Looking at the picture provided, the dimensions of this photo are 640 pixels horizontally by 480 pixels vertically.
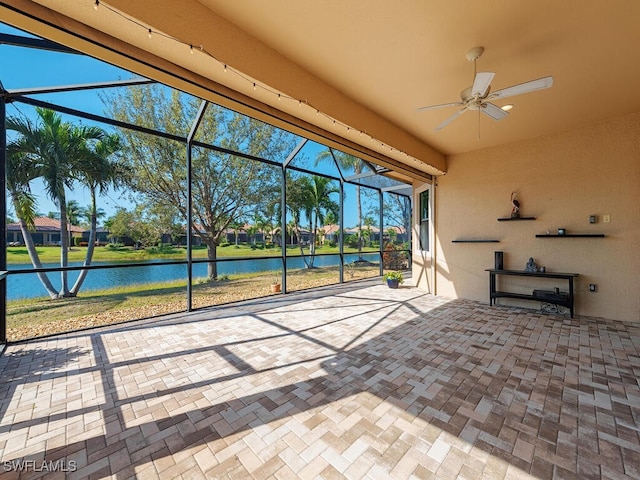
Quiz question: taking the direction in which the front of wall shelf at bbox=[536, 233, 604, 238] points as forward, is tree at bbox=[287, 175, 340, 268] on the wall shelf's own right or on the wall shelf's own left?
on the wall shelf's own right

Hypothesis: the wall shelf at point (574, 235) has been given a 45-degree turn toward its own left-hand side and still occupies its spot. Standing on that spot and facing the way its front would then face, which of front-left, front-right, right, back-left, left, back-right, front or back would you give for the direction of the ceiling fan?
front-right

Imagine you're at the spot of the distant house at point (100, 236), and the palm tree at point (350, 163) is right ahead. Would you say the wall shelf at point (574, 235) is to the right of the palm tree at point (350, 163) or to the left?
right

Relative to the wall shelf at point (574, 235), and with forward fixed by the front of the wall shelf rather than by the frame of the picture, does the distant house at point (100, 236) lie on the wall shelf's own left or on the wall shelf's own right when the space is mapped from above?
on the wall shelf's own right

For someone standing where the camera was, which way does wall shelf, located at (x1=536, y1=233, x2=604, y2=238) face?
facing the viewer

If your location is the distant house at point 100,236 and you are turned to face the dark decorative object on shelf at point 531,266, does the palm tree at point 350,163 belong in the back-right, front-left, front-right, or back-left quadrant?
front-left

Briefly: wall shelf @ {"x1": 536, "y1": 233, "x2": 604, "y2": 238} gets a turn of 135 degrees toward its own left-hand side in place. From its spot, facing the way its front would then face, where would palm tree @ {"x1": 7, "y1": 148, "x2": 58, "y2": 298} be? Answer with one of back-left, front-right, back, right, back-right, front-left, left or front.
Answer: back

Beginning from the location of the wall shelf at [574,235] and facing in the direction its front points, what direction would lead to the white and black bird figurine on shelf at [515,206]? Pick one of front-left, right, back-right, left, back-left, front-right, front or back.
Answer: right

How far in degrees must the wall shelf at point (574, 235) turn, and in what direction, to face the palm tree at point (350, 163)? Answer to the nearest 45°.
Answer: approximately 90° to its right
